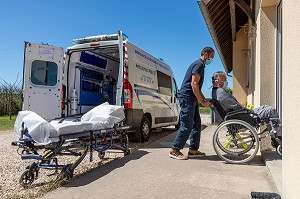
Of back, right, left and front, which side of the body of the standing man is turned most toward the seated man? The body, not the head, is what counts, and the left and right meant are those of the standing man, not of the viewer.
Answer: front

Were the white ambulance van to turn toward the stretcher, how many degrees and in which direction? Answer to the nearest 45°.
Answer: approximately 135° to its right

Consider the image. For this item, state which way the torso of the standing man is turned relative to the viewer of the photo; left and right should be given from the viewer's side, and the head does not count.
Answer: facing to the right of the viewer

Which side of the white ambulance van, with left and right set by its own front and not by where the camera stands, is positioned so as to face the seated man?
right

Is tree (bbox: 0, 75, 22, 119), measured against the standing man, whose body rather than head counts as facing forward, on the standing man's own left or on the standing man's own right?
on the standing man's own left

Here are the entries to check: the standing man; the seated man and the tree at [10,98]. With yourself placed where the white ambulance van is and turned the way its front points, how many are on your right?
2

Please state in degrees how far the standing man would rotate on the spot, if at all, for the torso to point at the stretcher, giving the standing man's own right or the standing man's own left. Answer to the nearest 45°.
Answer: approximately 135° to the standing man's own right

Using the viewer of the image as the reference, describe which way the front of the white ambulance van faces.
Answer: facing away from the viewer and to the right of the viewer
